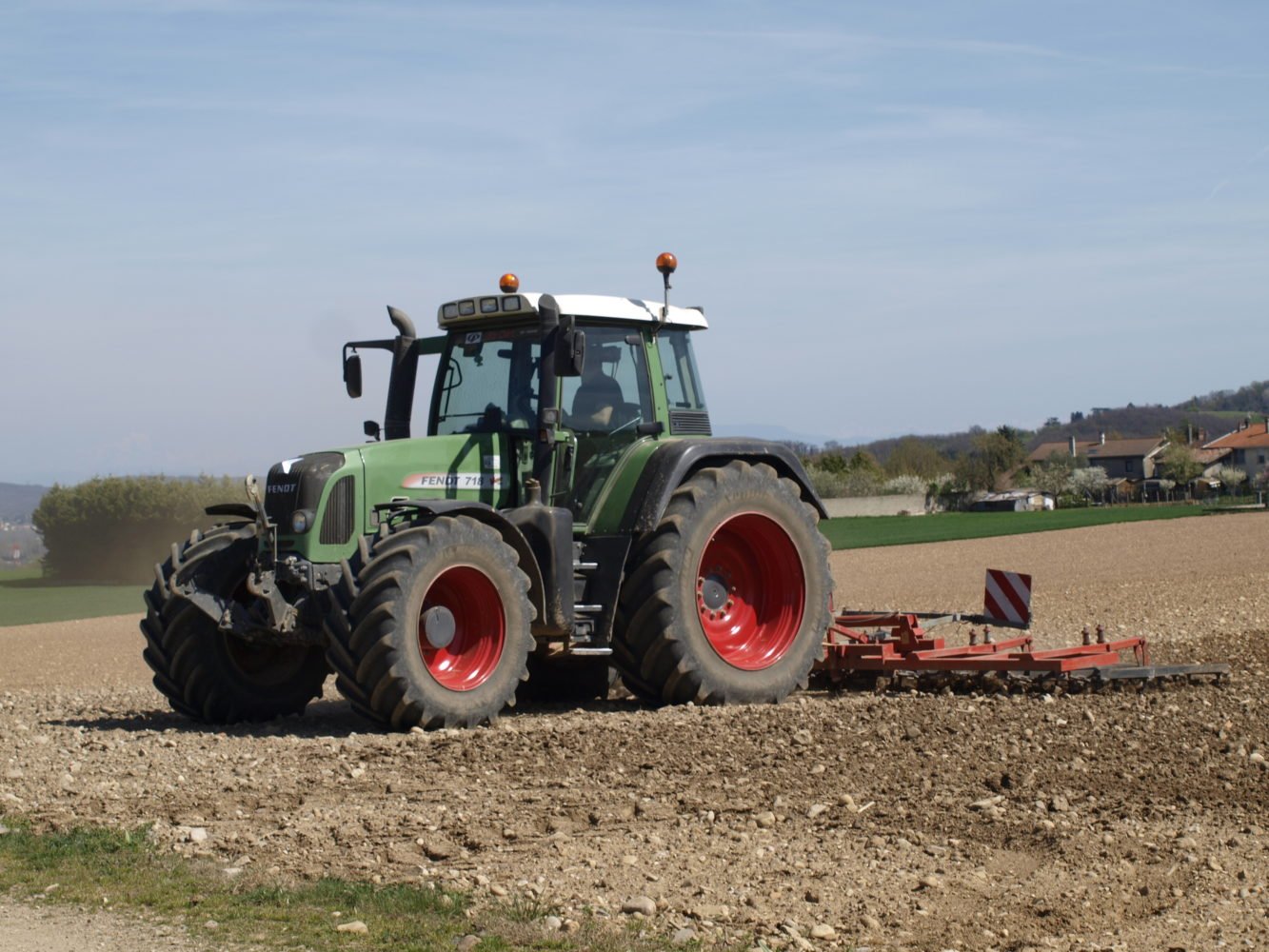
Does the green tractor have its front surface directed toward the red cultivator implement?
no

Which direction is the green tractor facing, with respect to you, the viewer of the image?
facing the viewer and to the left of the viewer

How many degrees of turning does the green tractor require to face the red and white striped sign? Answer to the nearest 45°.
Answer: approximately 180°
